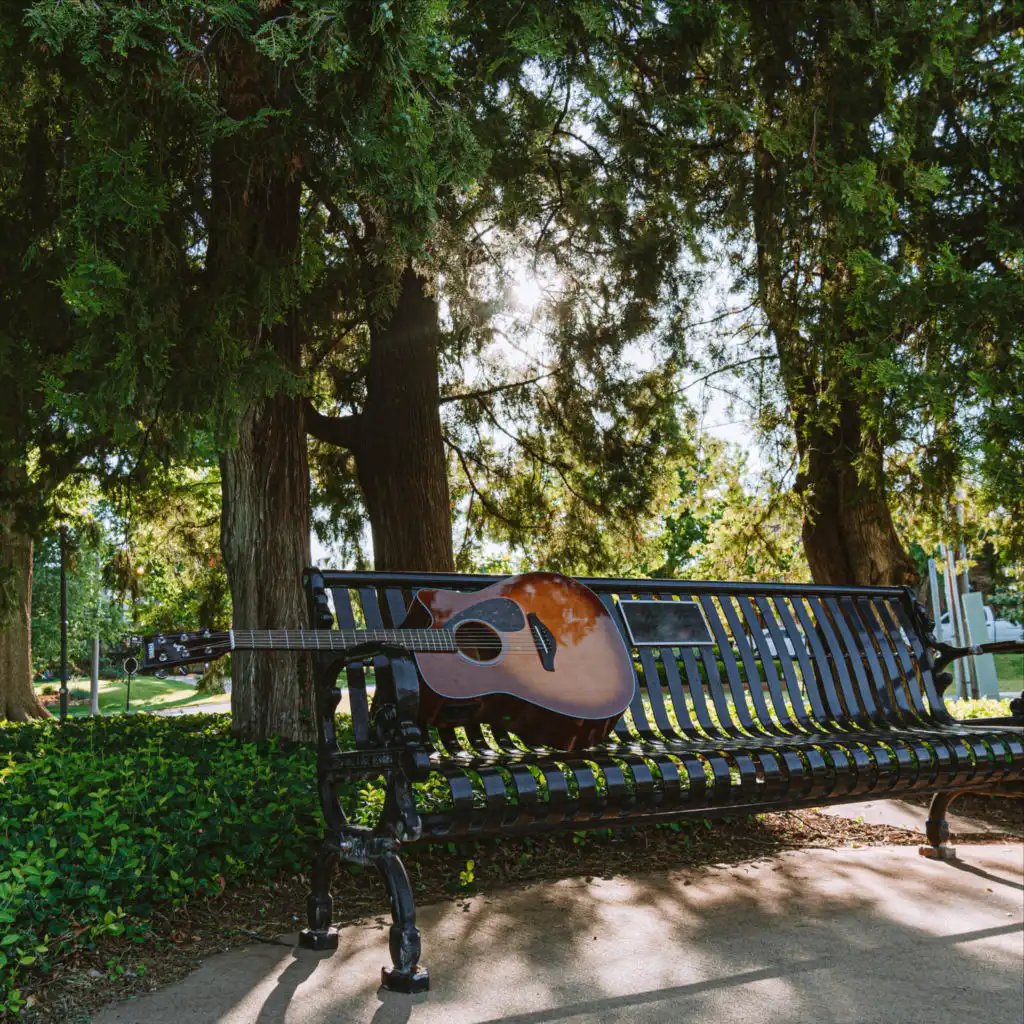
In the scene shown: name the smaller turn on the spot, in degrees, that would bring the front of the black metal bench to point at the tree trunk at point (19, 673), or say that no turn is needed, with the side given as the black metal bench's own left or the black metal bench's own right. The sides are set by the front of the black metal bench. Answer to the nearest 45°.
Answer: approximately 180°

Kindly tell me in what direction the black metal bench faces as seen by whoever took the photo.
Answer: facing the viewer and to the right of the viewer

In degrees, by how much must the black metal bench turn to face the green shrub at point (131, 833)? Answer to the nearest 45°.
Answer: approximately 135° to its right

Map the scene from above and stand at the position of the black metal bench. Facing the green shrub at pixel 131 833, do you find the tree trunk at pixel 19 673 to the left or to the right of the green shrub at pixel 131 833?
right

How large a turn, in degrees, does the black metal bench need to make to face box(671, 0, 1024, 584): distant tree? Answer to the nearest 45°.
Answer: approximately 90° to its left
